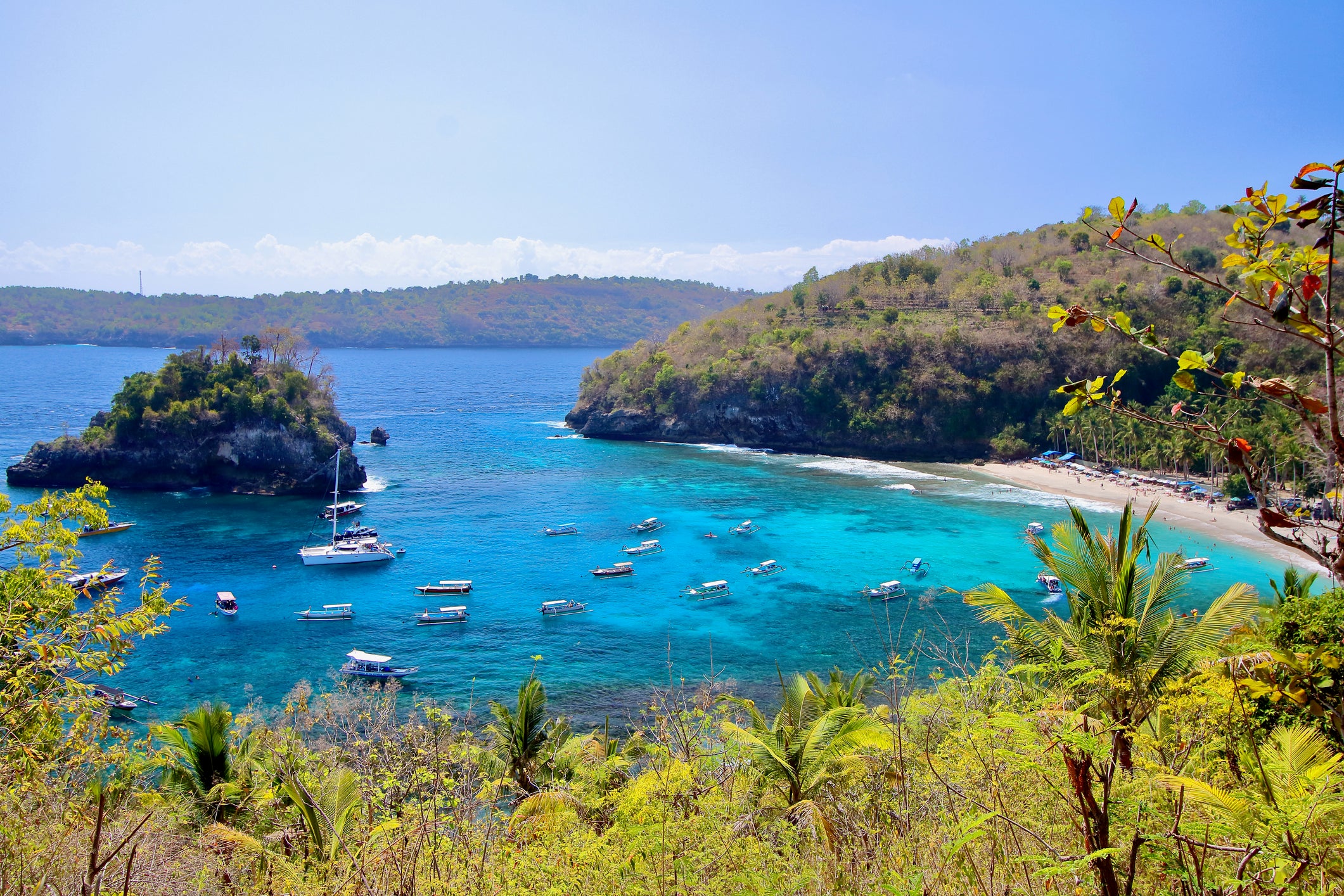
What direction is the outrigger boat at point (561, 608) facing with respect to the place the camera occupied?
facing to the right of the viewer

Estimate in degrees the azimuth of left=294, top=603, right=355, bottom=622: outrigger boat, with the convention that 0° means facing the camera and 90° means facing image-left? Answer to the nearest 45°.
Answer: approximately 90°

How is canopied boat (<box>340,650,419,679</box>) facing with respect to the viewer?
to the viewer's right

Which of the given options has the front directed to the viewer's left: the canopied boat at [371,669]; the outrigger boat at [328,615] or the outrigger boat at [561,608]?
the outrigger boat at [328,615]

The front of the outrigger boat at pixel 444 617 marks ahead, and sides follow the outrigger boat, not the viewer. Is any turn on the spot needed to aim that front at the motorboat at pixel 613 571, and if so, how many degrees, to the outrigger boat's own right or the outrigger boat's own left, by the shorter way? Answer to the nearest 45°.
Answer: approximately 135° to the outrigger boat's own right

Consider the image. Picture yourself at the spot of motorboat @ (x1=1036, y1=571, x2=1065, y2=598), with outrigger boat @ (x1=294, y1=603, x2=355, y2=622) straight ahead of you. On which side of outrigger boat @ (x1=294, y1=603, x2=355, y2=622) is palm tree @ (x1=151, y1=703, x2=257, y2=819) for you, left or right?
left
